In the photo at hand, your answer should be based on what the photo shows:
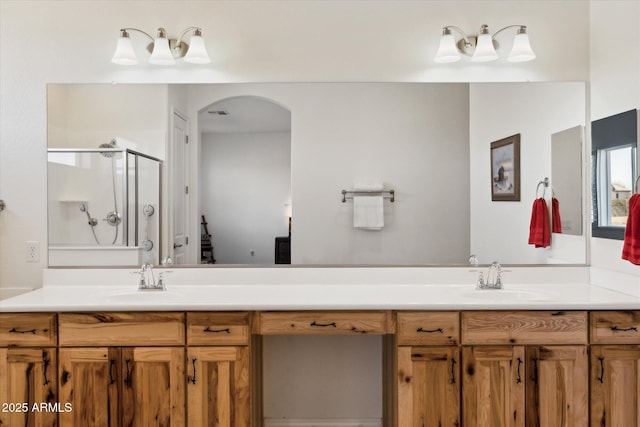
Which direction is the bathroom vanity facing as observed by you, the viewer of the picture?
facing the viewer

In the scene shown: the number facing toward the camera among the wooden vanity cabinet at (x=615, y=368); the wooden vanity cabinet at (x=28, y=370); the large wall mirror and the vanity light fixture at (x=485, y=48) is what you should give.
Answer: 4

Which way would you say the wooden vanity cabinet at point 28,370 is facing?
toward the camera

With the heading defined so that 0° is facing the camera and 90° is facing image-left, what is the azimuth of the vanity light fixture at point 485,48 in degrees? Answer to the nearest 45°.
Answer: approximately 0°

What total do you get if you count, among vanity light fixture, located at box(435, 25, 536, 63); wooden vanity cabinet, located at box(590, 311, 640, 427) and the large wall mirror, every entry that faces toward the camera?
3

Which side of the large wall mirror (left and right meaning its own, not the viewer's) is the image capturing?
front

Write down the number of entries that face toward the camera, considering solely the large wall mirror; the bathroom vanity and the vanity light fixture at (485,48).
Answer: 3

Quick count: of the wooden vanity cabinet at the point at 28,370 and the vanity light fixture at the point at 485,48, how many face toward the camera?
2

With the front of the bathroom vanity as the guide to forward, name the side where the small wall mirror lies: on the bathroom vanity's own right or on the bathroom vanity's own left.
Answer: on the bathroom vanity's own left
